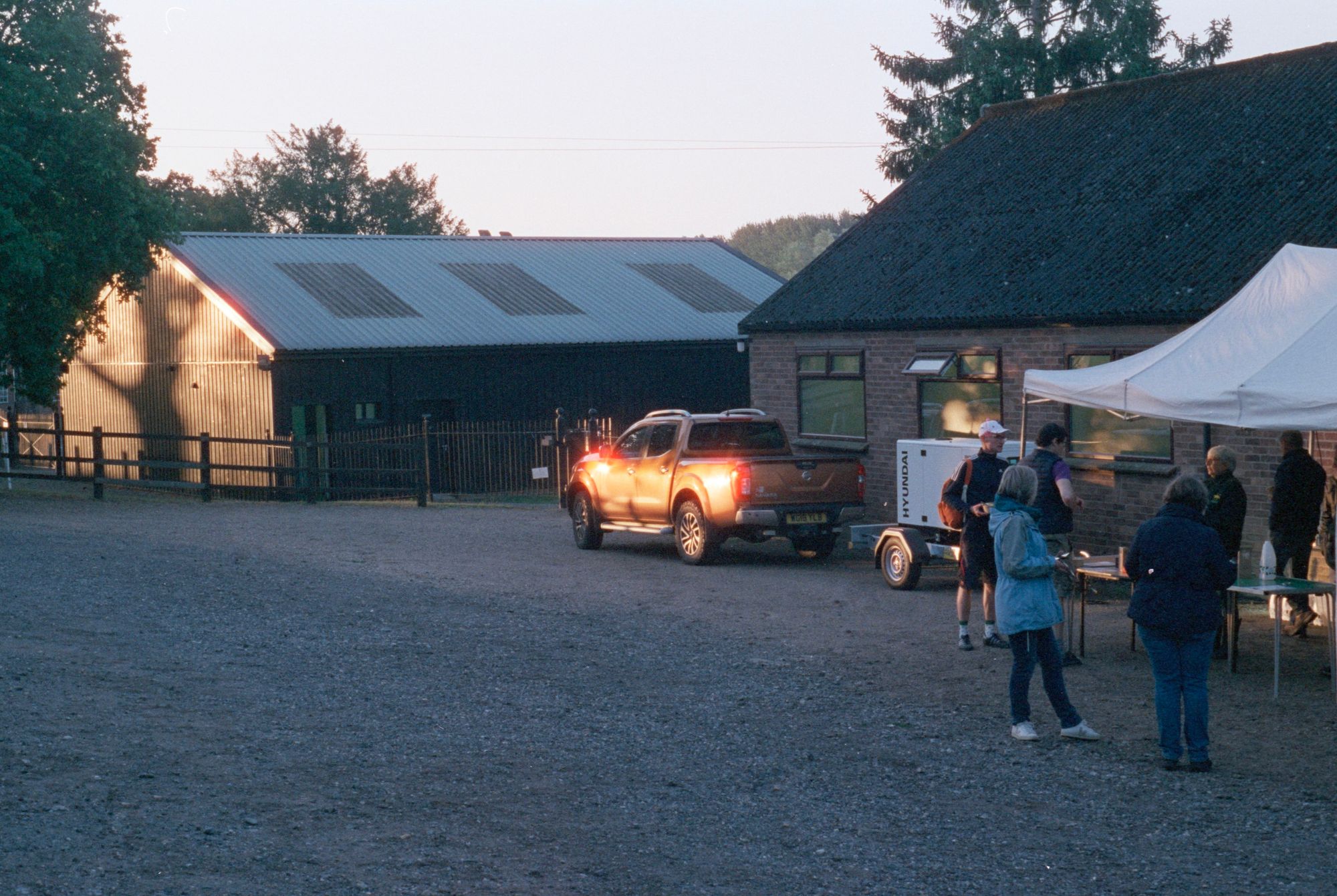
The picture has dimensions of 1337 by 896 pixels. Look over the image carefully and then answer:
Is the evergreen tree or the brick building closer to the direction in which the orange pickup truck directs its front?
the evergreen tree

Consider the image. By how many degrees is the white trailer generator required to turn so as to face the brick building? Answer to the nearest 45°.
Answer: approximately 90° to its right

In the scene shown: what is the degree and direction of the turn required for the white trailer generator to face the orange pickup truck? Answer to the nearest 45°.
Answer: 0° — it already faces it

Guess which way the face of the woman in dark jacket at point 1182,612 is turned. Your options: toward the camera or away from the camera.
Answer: away from the camera

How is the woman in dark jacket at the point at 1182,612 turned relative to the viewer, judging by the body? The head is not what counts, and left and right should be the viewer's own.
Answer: facing away from the viewer

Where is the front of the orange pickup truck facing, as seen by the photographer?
facing away from the viewer and to the left of the viewer

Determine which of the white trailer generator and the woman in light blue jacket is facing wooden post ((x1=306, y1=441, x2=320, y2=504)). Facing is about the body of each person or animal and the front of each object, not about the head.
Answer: the white trailer generator

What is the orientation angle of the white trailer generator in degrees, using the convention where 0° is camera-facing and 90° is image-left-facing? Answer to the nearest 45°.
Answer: approximately 135°

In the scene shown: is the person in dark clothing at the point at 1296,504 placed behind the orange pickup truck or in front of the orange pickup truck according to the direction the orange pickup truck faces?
behind

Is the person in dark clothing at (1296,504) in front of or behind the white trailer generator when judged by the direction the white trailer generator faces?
behind

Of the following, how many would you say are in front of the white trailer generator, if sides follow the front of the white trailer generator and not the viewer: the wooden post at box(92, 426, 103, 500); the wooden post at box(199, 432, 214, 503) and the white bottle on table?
2

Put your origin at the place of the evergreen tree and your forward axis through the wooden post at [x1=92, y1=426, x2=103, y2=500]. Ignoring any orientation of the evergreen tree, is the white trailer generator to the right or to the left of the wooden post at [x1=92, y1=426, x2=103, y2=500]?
left
